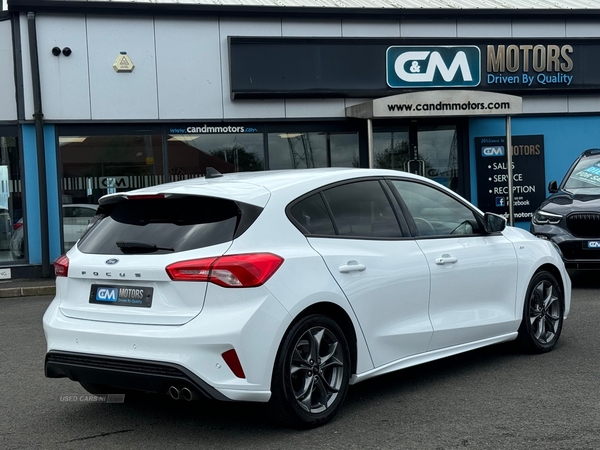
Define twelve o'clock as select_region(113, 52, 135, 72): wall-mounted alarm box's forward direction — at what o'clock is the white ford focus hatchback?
The white ford focus hatchback is roughly at 12 o'clock from the wall-mounted alarm box.

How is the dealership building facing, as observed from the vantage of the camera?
facing the viewer

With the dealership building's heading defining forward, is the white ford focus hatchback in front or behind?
in front

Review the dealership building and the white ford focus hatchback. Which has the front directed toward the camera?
the dealership building

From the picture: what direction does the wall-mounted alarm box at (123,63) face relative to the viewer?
toward the camera

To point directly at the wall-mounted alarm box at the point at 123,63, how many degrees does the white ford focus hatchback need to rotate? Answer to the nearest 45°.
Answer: approximately 45° to its left

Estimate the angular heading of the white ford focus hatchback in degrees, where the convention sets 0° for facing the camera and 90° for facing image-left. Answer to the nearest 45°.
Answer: approximately 225°

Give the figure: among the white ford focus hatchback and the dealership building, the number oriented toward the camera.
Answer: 1

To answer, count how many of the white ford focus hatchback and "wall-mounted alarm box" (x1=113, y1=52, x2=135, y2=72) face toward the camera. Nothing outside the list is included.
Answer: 1

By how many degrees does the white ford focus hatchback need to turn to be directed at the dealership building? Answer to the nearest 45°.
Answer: approximately 45° to its left
